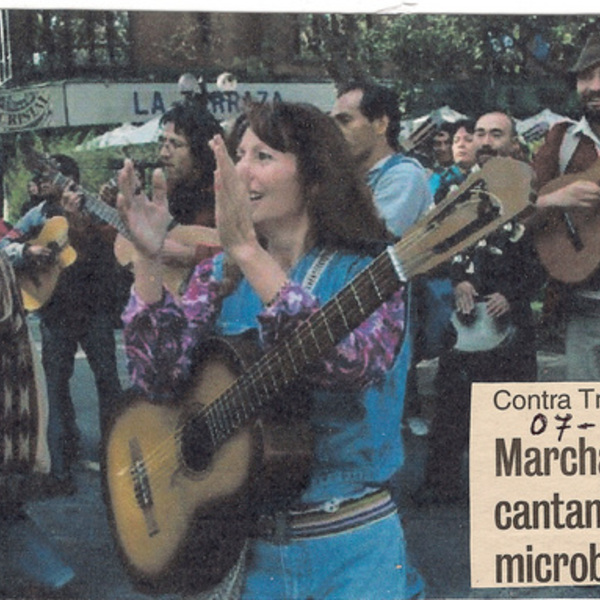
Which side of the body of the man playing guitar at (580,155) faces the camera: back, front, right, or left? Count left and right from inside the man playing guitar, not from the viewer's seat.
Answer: front

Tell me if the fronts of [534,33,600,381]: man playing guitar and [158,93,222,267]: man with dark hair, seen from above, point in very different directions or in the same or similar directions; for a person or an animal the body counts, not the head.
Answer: same or similar directions

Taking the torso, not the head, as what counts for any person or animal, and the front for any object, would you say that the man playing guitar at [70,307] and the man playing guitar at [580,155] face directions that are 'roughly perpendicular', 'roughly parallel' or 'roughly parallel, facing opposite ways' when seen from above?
roughly parallel

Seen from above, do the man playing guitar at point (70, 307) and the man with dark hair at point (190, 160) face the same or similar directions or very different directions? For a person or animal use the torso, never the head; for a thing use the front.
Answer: same or similar directions

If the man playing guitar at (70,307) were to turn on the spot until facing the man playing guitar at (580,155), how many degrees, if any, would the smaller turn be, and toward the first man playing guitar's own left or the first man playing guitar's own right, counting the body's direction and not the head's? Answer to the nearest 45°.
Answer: approximately 135° to the first man playing guitar's own left

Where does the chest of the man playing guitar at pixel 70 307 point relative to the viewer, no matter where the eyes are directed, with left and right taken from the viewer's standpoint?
facing the viewer and to the left of the viewer
